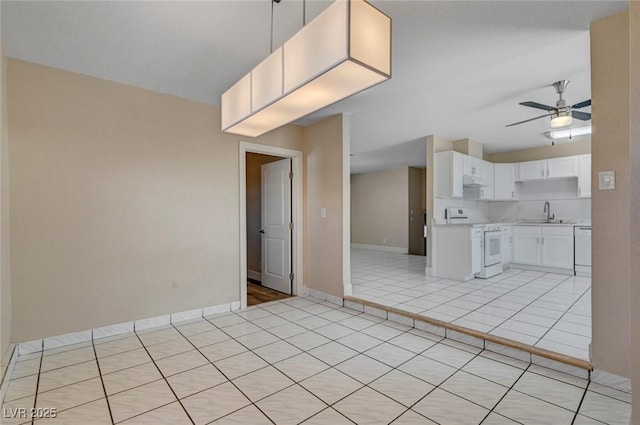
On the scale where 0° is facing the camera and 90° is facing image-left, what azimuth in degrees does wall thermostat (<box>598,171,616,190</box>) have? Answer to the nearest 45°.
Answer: approximately 0°

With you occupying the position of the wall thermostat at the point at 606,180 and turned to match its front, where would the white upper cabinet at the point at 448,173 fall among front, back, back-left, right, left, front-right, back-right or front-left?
back-right

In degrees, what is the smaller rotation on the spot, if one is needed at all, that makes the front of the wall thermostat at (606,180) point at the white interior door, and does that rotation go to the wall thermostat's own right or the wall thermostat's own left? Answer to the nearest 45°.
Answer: approximately 90° to the wall thermostat's own right

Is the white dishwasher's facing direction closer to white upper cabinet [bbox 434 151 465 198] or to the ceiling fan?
the ceiling fan

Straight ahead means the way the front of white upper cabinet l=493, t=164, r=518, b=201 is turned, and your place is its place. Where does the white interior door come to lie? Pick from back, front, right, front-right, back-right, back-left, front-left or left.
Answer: front-right

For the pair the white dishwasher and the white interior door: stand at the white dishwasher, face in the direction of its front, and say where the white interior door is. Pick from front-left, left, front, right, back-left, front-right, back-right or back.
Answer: front-right

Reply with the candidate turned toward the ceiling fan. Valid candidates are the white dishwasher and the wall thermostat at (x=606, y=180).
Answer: the white dishwasher

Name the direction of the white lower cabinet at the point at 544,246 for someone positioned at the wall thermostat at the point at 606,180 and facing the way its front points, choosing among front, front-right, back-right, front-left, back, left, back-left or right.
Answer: back

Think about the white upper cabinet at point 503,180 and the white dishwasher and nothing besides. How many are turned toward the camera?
2

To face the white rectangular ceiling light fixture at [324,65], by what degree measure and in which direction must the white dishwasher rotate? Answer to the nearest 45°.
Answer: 0° — it already faces it

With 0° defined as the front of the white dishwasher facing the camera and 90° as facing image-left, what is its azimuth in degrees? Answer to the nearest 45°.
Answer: approximately 0°
